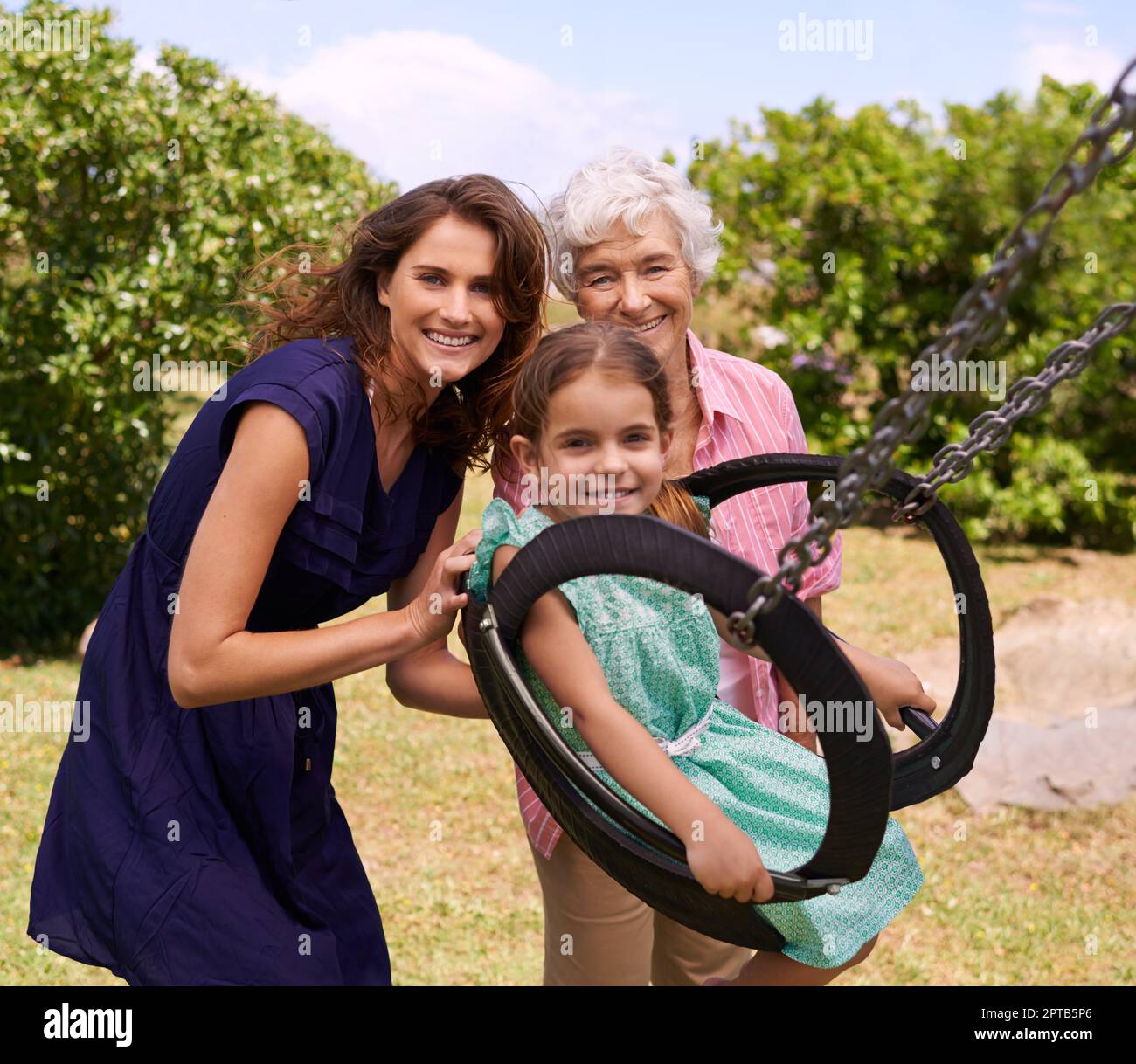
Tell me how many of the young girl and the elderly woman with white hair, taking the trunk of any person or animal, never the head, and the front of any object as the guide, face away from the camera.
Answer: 0

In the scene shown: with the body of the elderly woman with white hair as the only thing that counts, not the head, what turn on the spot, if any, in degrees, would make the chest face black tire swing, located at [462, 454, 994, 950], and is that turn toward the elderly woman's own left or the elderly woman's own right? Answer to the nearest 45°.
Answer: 0° — they already face it

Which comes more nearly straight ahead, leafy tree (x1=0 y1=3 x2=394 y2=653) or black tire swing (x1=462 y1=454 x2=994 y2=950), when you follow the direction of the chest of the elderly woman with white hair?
the black tire swing

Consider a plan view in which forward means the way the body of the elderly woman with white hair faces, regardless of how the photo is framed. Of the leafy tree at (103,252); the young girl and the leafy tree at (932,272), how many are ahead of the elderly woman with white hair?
1

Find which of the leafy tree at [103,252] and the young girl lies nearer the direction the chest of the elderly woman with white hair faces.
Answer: the young girl

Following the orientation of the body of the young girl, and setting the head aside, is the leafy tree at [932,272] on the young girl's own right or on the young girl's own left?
on the young girl's own left

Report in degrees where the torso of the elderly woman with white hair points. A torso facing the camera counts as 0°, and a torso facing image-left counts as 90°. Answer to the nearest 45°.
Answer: approximately 0°

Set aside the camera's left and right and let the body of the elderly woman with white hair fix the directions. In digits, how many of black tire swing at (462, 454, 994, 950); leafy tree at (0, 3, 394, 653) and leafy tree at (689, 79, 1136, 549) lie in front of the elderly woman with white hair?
1

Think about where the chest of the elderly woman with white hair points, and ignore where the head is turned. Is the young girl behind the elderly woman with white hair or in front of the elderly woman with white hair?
in front

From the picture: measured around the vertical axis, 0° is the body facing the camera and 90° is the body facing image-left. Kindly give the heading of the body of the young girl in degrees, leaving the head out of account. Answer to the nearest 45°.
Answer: approximately 315°

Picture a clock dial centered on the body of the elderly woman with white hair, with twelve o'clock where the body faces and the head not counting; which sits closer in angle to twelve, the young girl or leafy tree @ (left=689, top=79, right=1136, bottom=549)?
the young girl

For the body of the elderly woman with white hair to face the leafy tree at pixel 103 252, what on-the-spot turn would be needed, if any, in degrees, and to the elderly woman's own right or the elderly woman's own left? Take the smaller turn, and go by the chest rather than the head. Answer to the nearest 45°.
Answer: approximately 135° to the elderly woman's own right

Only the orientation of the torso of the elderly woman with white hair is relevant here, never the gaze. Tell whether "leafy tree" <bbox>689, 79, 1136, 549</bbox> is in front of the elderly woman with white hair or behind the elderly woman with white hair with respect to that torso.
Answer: behind
